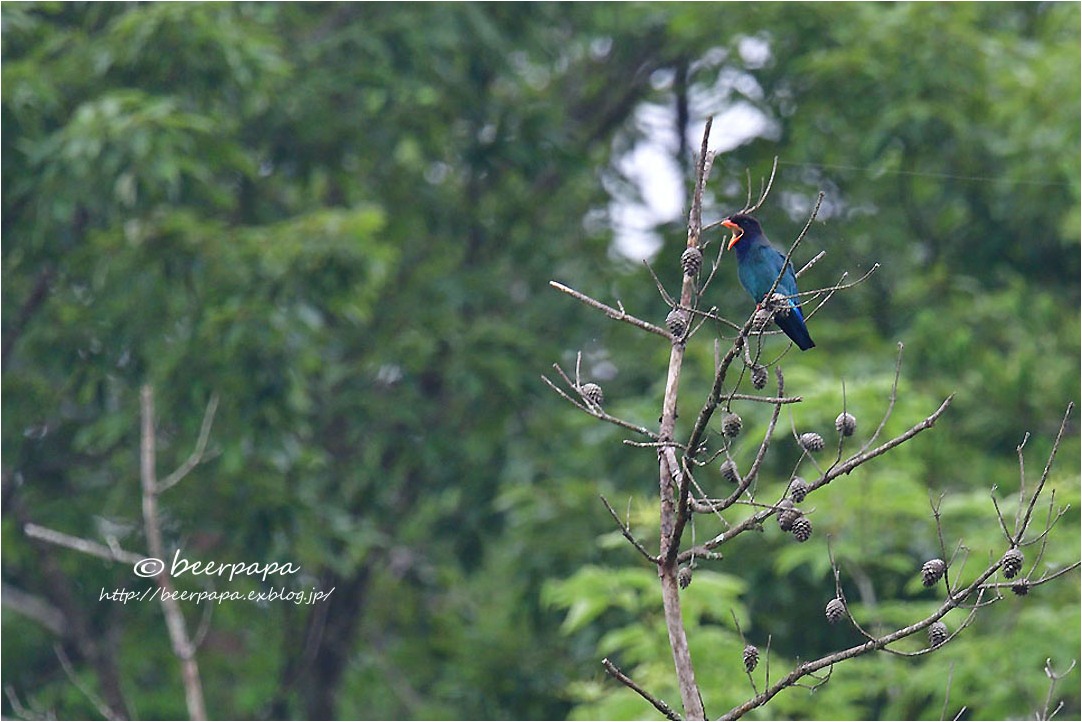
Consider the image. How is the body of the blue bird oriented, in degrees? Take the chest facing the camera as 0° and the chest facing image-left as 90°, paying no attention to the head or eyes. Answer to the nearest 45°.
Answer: approximately 90°

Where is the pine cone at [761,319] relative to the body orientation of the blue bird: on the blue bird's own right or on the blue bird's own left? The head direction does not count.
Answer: on the blue bird's own left

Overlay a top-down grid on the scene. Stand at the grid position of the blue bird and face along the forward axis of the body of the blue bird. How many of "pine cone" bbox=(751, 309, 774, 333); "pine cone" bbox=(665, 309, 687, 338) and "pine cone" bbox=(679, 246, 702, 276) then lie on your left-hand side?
3
